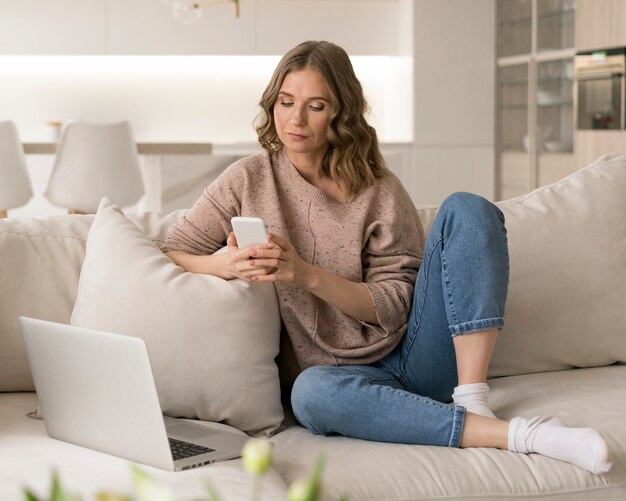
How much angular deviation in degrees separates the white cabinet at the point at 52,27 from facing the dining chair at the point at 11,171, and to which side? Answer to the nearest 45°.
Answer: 0° — it already faces it

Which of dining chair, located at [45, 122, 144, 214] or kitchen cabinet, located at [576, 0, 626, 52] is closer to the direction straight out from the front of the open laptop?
the kitchen cabinet

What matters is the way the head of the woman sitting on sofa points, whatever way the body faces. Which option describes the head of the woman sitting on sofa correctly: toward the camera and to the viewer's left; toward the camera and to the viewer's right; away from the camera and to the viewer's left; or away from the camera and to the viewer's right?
toward the camera and to the viewer's left

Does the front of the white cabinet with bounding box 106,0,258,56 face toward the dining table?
yes

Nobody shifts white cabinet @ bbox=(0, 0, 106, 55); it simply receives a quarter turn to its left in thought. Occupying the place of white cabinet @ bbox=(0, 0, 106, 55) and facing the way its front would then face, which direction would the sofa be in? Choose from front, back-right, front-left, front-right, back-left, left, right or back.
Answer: right

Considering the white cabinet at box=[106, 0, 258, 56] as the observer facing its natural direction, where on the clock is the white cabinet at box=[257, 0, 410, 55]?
the white cabinet at box=[257, 0, 410, 55] is roughly at 9 o'clock from the white cabinet at box=[106, 0, 258, 56].

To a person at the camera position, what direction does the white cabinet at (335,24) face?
facing the viewer

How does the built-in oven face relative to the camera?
toward the camera

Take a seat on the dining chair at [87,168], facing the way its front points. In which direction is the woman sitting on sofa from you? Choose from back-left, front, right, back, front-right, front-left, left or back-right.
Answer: back

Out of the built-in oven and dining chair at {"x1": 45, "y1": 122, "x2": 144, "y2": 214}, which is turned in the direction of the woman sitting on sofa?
the built-in oven

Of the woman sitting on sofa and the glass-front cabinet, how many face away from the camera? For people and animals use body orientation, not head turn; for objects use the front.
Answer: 0

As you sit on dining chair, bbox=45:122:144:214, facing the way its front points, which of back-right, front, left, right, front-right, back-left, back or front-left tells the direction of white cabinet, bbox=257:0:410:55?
front-right

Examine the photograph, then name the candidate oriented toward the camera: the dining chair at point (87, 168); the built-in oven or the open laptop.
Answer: the built-in oven

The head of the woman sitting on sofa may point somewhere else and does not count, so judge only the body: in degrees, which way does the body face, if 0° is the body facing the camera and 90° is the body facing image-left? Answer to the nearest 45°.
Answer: approximately 0°

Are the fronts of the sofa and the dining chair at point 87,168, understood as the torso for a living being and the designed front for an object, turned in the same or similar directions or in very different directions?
very different directions

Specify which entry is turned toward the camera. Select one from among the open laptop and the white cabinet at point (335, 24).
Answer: the white cabinet

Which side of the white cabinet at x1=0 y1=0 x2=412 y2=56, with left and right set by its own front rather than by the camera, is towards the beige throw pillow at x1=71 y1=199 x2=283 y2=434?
front

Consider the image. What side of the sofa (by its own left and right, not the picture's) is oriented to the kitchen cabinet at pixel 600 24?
back

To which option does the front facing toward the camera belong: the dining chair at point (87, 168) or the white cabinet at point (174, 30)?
the white cabinet

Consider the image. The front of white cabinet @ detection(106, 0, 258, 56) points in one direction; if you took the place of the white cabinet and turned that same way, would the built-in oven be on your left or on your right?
on your left
